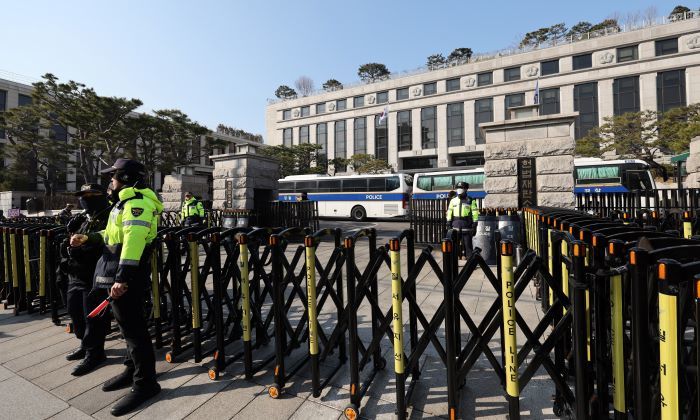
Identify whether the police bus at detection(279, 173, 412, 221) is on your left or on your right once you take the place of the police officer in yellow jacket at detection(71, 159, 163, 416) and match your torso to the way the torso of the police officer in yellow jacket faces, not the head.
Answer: on your right

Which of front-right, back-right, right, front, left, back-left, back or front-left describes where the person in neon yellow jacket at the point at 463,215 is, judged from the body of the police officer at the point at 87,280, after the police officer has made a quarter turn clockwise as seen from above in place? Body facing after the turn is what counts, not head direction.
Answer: back-right

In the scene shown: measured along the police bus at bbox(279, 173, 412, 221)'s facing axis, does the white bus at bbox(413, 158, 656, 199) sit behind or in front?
behind

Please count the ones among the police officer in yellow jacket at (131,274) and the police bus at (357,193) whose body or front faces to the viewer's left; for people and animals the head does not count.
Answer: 2

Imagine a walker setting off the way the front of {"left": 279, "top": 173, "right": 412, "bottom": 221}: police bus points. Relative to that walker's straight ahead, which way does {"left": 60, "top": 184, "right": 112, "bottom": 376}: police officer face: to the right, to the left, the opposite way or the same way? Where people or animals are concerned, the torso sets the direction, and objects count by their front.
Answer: to the left

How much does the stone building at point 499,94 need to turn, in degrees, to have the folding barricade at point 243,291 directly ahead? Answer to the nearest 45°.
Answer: approximately 45° to its left

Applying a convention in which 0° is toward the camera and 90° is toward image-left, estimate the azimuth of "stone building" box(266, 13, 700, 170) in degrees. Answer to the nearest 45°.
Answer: approximately 45°

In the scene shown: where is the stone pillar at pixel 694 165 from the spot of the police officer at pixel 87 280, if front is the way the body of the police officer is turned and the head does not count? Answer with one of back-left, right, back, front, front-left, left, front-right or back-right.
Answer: back-left

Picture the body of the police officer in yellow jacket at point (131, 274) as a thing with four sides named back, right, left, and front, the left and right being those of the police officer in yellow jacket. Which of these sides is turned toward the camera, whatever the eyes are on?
left

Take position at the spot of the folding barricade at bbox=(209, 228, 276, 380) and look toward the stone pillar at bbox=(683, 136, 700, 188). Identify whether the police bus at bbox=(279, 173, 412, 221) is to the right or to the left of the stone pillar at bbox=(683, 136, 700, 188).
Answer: left

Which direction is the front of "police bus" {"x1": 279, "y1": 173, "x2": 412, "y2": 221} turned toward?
to the viewer's left

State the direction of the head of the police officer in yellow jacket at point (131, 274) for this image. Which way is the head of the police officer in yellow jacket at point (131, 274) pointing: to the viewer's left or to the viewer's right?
to the viewer's left

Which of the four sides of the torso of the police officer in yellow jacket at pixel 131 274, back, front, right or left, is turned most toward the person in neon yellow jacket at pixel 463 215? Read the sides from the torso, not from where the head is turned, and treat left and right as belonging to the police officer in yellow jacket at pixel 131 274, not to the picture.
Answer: back
